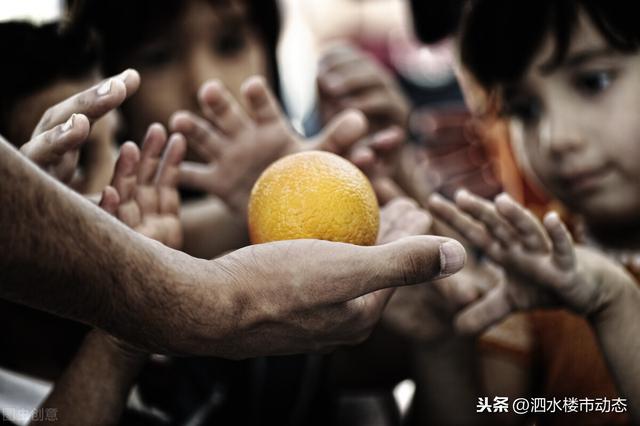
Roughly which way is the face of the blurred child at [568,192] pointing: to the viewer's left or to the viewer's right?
to the viewer's left

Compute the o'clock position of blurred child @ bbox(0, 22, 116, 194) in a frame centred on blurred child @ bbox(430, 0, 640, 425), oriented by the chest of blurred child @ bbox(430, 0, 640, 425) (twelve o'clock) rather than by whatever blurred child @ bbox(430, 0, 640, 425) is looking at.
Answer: blurred child @ bbox(0, 22, 116, 194) is roughly at 1 o'clock from blurred child @ bbox(430, 0, 640, 425).
